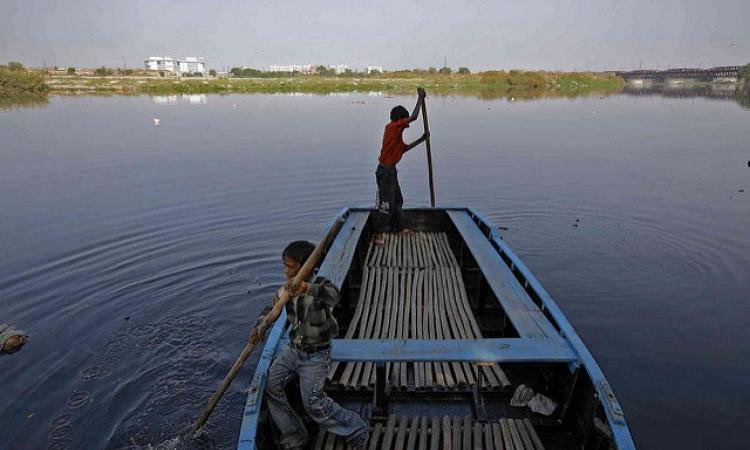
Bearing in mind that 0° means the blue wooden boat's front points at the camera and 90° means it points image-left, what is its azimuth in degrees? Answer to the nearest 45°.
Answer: approximately 180°
